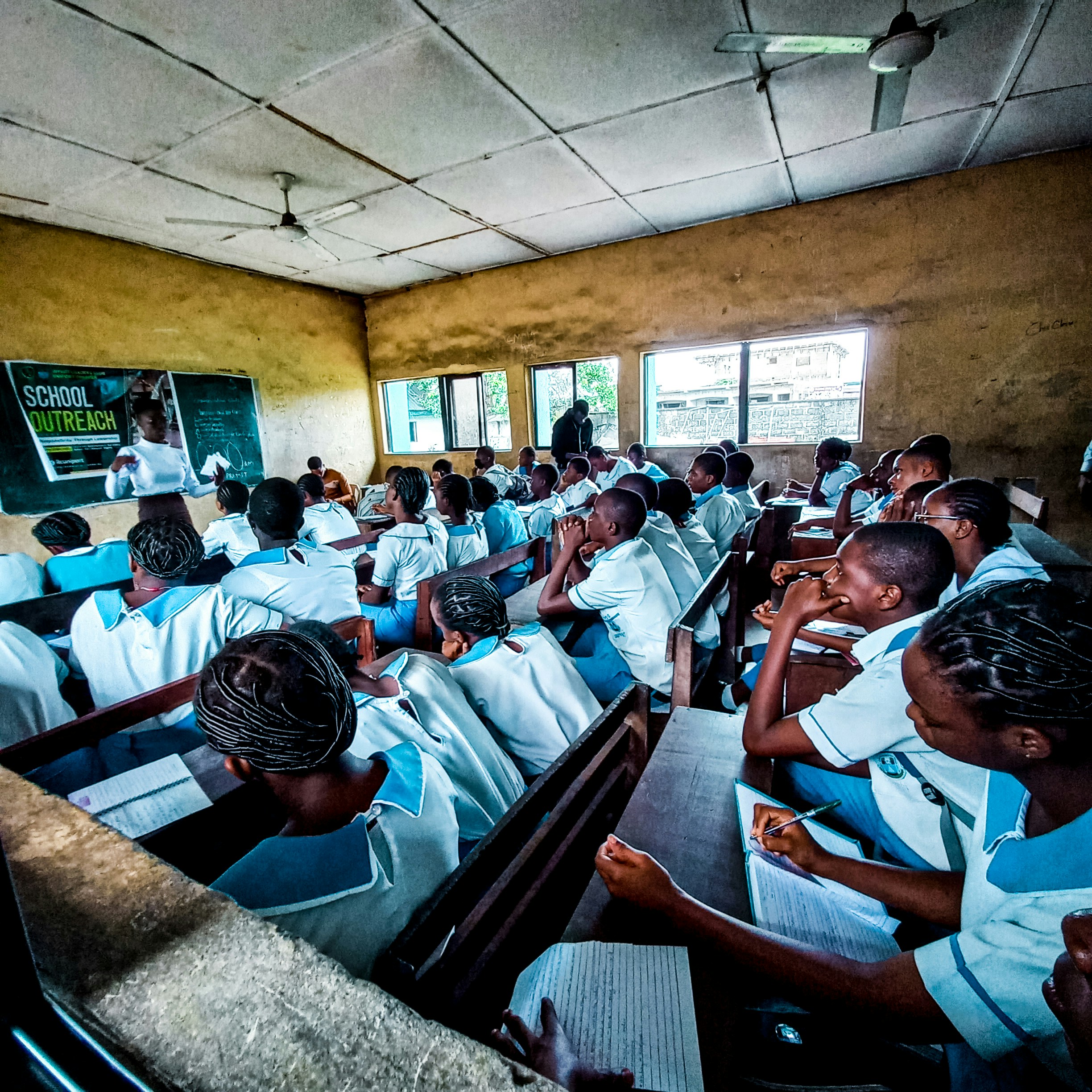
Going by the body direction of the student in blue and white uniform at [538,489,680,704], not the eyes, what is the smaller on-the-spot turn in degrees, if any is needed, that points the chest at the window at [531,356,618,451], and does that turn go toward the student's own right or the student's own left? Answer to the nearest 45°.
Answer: approximately 90° to the student's own right

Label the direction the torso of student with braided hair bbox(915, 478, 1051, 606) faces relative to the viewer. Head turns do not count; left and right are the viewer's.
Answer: facing to the left of the viewer

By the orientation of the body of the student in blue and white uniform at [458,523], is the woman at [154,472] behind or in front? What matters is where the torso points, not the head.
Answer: in front

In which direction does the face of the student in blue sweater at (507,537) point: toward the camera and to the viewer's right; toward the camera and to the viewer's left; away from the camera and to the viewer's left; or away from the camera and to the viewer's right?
away from the camera and to the viewer's left

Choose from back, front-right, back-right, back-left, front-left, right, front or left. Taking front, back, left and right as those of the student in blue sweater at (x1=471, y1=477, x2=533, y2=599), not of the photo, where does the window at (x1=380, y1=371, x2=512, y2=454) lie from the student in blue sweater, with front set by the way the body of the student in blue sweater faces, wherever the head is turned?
front-right

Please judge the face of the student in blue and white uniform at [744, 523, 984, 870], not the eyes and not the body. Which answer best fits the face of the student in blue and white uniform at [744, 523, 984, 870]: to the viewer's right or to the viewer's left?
to the viewer's left

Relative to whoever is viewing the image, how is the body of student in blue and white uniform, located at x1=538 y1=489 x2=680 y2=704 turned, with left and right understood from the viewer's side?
facing to the left of the viewer

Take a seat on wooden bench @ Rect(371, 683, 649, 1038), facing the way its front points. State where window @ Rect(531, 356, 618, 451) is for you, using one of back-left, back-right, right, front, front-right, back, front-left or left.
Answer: front-right

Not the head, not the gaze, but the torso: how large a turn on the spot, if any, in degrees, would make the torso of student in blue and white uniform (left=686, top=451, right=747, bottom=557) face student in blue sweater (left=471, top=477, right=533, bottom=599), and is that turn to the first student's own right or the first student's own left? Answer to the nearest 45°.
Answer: approximately 45° to the first student's own left

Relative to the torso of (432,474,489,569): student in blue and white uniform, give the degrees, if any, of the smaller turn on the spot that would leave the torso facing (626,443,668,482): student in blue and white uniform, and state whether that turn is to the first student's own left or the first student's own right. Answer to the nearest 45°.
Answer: approximately 90° to the first student's own right

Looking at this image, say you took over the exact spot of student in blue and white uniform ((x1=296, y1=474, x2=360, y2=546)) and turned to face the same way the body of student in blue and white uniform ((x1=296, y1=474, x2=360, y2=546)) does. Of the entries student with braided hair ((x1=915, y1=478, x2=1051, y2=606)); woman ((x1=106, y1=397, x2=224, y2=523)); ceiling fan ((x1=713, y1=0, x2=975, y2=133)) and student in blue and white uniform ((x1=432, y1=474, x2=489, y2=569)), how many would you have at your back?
3

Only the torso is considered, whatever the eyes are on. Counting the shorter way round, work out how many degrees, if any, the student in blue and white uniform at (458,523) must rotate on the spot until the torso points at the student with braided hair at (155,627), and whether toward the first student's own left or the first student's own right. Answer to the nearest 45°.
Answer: approximately 90° to the first student's own left

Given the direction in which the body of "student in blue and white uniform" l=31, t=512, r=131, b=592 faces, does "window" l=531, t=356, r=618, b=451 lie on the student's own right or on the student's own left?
on the student's own right

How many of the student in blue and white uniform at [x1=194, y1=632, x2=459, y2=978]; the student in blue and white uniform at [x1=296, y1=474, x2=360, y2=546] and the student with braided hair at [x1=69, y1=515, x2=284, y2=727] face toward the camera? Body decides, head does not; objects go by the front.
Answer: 0

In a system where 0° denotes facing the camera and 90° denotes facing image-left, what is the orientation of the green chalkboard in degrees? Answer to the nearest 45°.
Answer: approximately 0°

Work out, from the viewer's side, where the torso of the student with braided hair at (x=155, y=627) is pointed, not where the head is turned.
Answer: away from the camera
